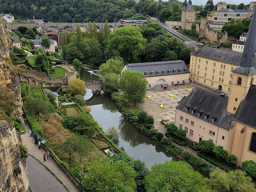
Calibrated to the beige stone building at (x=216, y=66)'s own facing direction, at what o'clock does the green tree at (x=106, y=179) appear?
The green tree is roughly at 11 o'clock from the beige stone building.

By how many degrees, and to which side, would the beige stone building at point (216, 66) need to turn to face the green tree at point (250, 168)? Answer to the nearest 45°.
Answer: approximately 45° to its left

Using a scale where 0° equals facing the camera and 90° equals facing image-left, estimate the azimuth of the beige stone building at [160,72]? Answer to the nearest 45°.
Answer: approximately 0°

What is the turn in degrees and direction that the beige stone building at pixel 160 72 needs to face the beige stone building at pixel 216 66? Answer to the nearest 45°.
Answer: approximately 90° to its left

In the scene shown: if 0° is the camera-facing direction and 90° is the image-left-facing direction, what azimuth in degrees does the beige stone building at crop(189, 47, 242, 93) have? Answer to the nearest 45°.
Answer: approximately 45°

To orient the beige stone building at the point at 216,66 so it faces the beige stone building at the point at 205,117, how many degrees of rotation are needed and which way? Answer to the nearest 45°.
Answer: approximately 45° to its left

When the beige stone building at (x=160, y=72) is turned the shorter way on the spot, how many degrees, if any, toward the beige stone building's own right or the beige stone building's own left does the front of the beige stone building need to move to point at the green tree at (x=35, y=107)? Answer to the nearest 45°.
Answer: approximately 45° to the beige stone building's own right

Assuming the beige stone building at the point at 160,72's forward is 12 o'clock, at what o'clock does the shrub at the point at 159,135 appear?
The shrub is roughly at 12 o'clock from the beige stone building.

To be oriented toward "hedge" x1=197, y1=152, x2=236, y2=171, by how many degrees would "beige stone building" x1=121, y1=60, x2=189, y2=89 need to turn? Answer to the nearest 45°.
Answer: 0° — it already faces it

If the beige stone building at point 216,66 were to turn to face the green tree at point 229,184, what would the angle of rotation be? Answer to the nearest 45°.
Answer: approximately 45° to its left
